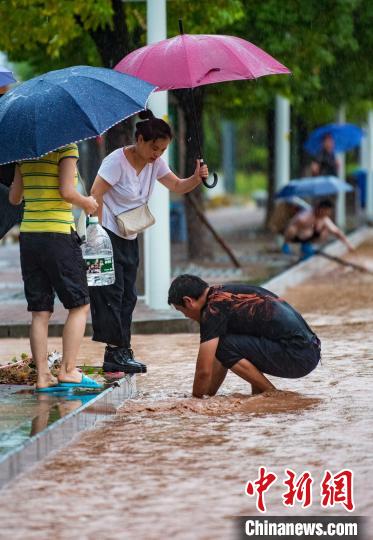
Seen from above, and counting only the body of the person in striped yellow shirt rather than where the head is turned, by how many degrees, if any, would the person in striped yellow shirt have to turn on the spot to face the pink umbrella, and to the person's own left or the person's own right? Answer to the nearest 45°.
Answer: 0° — they already face it

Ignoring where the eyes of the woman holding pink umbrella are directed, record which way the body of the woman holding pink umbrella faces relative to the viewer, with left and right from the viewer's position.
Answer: facing the viewer and to the right of the viewer

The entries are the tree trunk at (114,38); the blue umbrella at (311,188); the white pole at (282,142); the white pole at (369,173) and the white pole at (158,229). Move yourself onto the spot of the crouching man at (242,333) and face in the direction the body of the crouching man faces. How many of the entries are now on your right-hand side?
5

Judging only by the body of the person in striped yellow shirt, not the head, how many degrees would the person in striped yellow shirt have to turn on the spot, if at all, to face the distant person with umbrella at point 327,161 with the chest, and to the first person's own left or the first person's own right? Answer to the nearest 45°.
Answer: approximately 45° to the first person's own left

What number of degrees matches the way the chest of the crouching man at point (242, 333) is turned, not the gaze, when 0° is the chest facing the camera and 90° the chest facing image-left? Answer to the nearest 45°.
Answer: approximately 90°

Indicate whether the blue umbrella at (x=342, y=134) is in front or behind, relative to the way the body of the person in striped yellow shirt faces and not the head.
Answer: in front

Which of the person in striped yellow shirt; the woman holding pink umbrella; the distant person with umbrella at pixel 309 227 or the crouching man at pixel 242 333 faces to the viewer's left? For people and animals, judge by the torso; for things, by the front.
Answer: the crouching man

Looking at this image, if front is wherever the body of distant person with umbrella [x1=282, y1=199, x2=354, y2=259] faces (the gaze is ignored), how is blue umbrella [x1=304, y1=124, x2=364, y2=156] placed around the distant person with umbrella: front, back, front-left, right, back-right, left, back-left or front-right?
back-left

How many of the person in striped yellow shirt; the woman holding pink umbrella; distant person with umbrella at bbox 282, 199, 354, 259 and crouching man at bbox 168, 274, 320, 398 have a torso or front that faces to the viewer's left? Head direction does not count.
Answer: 1

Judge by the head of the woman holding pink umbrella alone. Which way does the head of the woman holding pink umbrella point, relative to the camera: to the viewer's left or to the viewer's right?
to the viewer's right

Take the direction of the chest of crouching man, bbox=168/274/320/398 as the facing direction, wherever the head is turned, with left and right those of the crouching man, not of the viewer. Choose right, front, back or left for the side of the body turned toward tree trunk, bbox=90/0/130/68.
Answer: right

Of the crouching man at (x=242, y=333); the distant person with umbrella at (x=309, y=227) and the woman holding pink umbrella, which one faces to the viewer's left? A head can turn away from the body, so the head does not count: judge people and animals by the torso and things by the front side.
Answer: the crouching man

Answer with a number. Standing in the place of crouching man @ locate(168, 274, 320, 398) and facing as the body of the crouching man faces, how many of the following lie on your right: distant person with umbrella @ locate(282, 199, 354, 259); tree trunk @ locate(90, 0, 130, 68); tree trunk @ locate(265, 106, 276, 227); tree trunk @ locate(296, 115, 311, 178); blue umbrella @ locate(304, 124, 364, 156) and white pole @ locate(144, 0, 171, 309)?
6

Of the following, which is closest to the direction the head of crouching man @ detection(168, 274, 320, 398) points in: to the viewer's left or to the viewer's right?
to the viewer's left

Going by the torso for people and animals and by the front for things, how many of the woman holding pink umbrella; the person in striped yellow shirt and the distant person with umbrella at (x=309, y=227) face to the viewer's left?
0

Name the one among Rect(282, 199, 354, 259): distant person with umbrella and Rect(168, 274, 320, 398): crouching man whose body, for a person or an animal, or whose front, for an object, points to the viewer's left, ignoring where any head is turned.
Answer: the crouching man
